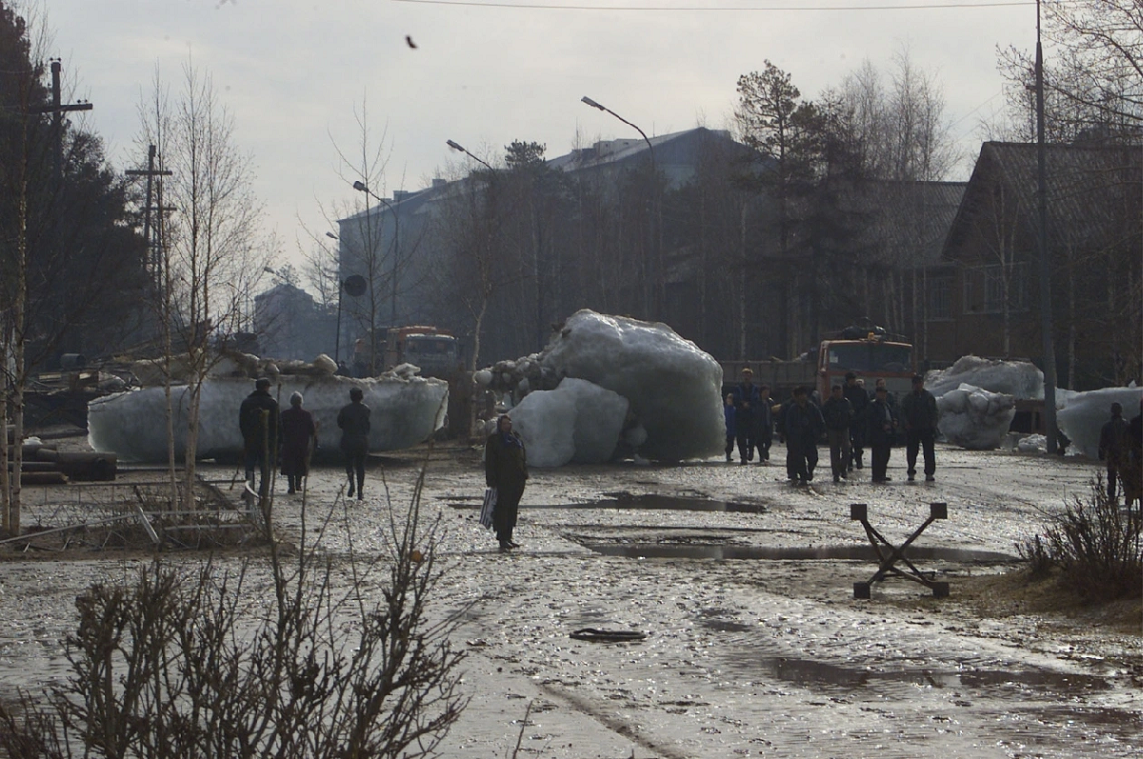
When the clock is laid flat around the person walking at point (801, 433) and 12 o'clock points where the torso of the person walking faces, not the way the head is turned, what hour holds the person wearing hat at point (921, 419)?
The person wearing hat is roughly at 8 o'clock from the person walking.

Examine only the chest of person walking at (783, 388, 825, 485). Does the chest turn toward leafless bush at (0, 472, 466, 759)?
yes

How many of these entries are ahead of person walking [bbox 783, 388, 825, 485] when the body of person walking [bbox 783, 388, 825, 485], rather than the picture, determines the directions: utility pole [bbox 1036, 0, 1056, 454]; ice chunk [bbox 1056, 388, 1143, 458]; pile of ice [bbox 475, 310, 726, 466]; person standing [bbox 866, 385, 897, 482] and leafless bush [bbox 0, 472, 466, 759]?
1

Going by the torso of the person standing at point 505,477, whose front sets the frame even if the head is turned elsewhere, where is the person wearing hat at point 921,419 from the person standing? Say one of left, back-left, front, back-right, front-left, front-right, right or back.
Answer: left

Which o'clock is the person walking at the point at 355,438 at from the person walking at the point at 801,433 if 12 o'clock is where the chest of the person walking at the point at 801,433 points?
the person walking at the point at 355,438 is roughly at 2 o'clock from the person walking at the point at 801,433.

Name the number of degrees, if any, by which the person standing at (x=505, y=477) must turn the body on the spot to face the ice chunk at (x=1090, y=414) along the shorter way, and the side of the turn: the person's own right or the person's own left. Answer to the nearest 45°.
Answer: approximately 90° to the person's own left

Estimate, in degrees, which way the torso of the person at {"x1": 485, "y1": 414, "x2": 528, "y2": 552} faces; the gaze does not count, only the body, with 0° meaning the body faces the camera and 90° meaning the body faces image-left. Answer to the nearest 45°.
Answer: approximately 315°

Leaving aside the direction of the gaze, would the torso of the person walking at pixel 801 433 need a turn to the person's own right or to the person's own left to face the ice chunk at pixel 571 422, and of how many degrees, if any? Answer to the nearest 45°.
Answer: approximately 135° to the person's own right

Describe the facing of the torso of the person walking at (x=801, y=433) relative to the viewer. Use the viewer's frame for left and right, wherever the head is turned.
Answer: facing the viewer

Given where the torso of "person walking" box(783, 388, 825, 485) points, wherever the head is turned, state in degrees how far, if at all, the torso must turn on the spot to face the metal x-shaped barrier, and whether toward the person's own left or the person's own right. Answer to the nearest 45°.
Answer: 0° — they already face it
